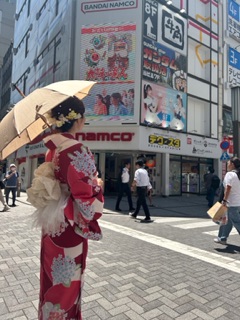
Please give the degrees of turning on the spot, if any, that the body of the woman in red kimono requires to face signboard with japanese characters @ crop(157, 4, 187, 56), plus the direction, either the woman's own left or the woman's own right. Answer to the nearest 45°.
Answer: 0° — they already face it

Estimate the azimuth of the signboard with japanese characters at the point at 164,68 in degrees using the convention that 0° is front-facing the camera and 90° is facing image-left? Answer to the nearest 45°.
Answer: approximately 315°

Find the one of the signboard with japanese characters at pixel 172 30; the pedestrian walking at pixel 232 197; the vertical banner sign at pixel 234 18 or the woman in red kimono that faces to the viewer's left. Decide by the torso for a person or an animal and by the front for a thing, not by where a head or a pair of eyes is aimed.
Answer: the pedestrian walking

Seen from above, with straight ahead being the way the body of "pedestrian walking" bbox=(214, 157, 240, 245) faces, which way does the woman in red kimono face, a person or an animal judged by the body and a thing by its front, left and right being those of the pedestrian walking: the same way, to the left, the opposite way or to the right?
to the right

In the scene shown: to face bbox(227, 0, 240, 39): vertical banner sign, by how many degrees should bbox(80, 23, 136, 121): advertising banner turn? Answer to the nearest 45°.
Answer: approximately 135° to its left

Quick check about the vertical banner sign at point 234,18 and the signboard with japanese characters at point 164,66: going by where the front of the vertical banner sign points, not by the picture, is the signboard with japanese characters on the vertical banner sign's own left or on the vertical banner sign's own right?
on the vertical banner sign's own right

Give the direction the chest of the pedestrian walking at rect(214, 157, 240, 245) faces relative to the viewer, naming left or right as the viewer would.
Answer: facing to the left of the viewer

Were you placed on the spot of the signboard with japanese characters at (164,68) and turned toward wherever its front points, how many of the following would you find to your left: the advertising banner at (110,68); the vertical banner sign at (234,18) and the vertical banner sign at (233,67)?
2

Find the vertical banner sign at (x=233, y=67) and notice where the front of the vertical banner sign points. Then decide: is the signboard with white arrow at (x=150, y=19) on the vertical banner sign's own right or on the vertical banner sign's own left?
on the vertical banner sign's own right

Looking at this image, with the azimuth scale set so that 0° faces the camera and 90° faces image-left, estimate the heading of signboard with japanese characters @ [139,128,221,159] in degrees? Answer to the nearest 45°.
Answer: approximately 315°

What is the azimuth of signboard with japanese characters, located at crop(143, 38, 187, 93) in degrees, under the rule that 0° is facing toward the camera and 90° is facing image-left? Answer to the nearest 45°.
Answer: approximately 315°
